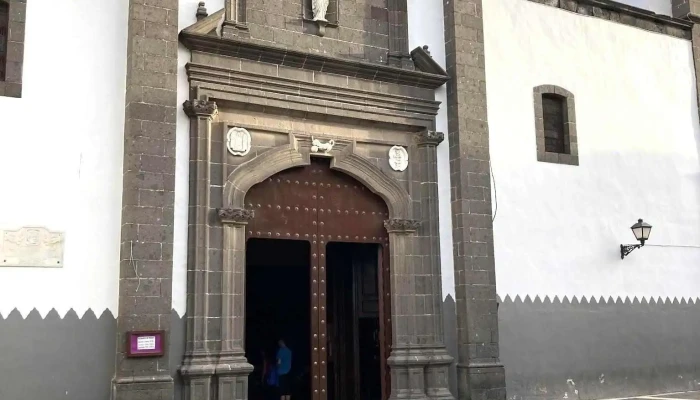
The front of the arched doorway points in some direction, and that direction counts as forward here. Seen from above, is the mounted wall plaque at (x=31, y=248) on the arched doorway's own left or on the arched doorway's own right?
on the arched doorway's own right

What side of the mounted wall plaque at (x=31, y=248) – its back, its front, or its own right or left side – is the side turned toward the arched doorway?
left

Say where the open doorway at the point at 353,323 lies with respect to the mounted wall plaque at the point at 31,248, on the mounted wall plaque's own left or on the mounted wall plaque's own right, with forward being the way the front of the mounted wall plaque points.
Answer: on the mounted wall plaque's own left

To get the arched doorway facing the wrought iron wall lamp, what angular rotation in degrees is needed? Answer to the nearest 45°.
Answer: approximately 90° to its left

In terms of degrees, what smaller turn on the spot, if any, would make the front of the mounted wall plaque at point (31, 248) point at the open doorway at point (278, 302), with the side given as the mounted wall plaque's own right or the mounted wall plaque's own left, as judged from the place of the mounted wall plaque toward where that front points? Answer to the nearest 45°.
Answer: approximately 135° to the mounted wall plaque's own left
